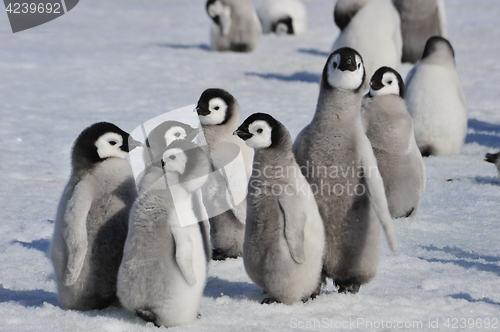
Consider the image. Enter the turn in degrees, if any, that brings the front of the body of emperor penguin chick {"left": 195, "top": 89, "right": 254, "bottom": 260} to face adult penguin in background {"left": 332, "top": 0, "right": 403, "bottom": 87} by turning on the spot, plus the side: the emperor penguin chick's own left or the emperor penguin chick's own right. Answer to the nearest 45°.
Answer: approximately 180°

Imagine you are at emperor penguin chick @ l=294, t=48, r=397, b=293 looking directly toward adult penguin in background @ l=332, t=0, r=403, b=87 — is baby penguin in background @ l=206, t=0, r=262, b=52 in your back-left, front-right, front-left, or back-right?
front-left

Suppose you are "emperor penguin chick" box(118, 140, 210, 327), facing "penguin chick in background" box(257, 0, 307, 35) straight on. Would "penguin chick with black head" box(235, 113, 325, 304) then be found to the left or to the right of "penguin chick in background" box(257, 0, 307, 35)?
right

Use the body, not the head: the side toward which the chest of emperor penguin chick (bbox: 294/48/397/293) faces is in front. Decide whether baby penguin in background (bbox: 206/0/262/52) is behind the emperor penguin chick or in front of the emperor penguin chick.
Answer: behind

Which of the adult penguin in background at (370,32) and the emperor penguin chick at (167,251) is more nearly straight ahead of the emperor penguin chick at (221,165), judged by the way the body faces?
the emperor penguin chick

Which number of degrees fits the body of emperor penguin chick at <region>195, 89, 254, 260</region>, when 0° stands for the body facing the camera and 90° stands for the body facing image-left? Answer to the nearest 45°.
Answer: approximately 45°

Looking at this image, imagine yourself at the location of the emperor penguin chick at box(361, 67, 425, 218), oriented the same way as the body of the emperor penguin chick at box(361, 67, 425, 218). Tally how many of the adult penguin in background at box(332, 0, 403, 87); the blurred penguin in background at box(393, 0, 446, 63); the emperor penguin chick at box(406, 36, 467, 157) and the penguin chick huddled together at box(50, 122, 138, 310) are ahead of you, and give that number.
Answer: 1

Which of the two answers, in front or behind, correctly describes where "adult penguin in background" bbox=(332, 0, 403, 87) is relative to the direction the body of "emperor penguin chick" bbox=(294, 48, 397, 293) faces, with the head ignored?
behind

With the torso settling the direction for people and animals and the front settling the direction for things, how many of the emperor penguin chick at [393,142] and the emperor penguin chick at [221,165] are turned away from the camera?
0

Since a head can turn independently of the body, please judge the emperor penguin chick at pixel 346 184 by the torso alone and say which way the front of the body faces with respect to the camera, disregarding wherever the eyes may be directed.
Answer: toward the camera

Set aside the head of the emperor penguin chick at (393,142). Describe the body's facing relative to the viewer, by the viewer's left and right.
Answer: facing the viewer and to the left of the viewer

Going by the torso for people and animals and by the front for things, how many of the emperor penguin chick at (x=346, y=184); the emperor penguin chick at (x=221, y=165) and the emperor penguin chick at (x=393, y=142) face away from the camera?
0

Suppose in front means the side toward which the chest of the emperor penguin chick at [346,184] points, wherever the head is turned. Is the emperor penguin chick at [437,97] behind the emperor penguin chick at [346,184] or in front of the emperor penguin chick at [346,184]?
behind

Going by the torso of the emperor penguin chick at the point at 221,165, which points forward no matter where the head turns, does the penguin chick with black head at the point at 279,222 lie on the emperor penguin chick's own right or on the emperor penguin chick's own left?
on the emperor penguin chick's own left

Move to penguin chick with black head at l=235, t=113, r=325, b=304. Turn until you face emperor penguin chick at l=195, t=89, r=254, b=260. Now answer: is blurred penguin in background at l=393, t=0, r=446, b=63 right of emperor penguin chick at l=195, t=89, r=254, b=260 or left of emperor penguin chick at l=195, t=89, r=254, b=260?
right

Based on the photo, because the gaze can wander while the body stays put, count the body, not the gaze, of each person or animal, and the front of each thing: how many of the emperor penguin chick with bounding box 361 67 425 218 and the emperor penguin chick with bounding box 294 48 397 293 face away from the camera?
0

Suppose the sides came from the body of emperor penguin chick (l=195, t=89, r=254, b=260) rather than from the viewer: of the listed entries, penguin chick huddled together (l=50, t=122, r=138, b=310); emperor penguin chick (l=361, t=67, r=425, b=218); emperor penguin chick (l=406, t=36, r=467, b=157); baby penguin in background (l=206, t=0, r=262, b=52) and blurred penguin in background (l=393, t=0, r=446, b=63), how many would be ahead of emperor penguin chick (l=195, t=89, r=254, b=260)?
1
